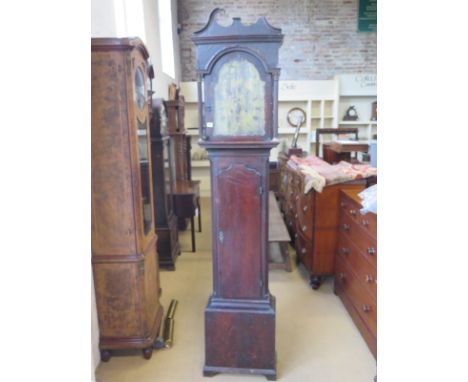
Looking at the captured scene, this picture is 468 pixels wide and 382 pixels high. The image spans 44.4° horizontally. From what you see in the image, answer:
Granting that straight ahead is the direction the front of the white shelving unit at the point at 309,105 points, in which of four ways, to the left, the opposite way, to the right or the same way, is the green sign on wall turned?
the same way

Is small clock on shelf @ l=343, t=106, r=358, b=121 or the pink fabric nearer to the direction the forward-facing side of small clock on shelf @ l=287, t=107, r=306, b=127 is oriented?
the pink fabric

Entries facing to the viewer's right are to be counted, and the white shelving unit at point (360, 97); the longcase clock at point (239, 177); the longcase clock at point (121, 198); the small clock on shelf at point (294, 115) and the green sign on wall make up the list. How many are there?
1

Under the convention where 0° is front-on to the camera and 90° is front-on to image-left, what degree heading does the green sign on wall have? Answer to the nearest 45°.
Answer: approximately 0°

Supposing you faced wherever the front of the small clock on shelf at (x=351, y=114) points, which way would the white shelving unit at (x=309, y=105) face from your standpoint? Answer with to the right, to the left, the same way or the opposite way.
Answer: the same way

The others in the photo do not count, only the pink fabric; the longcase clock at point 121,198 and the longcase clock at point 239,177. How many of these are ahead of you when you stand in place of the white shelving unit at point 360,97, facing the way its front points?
3

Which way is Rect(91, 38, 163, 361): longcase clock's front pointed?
to the viewer's right

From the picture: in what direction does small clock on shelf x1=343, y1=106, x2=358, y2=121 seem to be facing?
toward the camera

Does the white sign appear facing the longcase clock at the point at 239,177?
yes

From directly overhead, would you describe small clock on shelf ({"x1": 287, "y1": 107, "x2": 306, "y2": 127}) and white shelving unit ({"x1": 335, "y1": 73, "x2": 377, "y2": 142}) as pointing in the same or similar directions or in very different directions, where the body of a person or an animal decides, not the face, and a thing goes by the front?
same or similar directions

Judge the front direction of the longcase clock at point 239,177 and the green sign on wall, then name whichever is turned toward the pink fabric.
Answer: the green sign on wall

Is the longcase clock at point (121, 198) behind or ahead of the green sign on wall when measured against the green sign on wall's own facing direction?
ahead

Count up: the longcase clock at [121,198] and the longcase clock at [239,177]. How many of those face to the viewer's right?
1

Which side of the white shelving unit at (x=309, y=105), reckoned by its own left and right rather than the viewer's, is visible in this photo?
front
